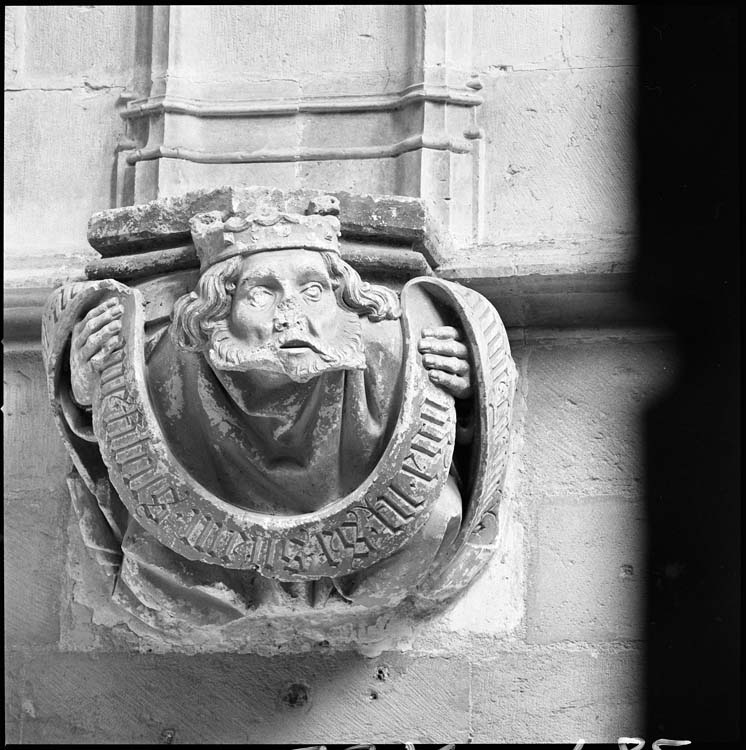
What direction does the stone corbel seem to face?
toward the camera
